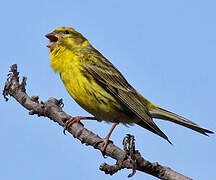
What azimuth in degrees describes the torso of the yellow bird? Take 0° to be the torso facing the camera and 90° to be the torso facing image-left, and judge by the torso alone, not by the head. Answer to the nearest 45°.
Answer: approximately 90°
